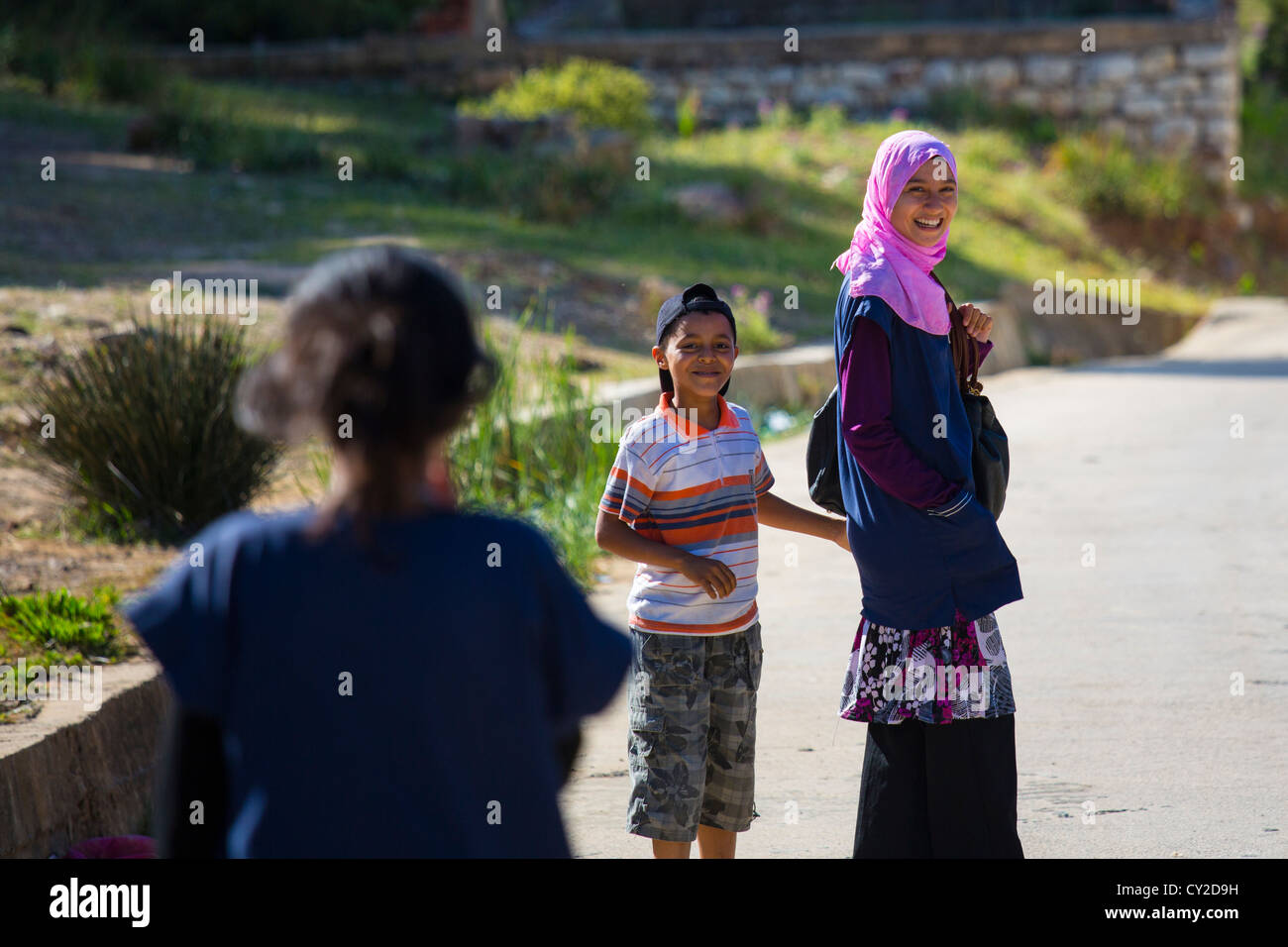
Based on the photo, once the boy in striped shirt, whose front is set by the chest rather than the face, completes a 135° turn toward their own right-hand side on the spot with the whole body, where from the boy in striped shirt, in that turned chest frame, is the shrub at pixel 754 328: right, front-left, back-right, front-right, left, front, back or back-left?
right

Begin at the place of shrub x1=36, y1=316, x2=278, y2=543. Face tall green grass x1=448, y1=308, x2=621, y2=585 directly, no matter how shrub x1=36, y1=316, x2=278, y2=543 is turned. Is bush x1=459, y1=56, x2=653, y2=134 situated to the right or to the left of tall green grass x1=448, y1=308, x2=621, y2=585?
left

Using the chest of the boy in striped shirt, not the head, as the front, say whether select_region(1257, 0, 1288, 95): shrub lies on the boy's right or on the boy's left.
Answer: on the boy's left

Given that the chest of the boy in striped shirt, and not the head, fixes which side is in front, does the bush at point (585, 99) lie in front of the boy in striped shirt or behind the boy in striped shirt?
behind

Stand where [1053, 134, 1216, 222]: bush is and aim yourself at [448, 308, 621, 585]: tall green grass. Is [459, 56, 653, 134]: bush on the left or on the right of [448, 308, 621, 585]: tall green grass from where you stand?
right

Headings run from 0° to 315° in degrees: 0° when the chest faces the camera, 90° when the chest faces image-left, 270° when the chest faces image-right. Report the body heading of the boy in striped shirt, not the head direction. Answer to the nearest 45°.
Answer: approximately 315°
